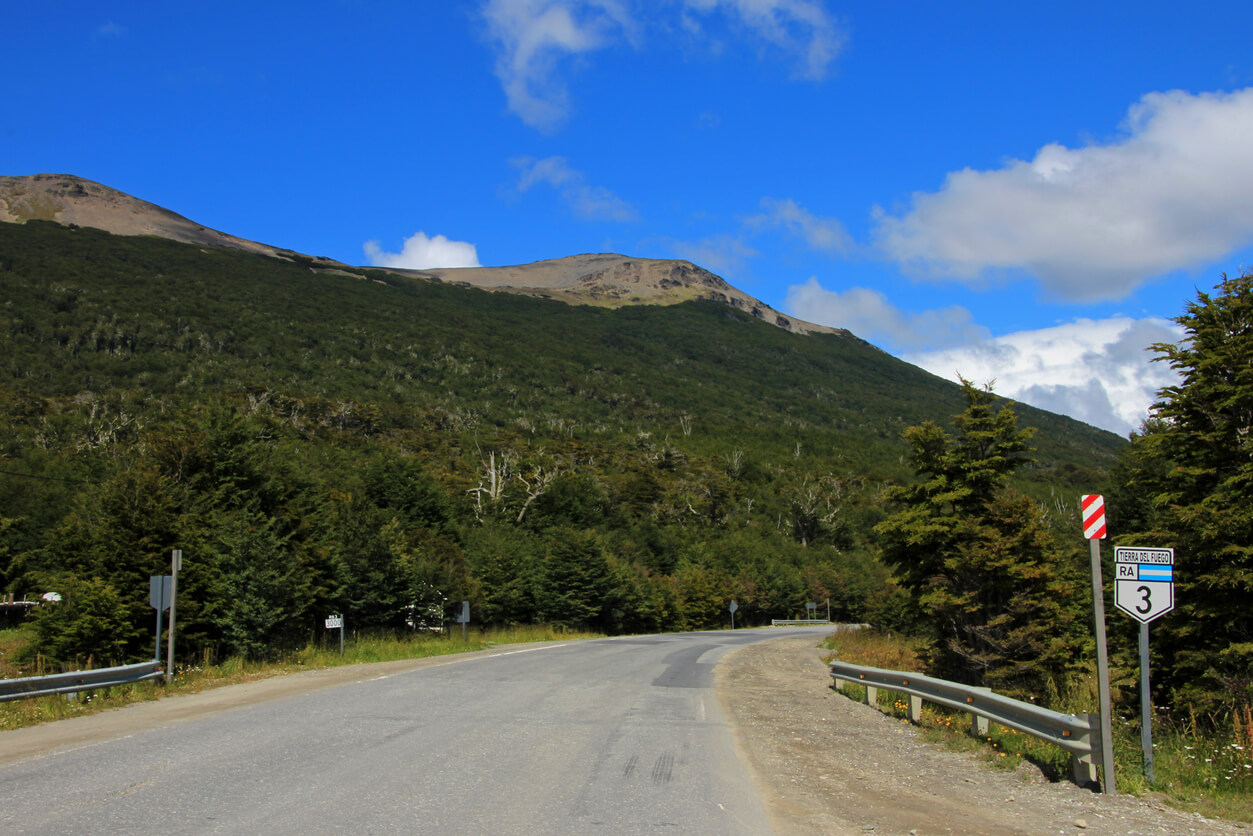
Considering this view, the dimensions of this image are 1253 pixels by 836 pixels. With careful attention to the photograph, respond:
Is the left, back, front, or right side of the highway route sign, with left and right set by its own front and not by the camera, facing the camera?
front

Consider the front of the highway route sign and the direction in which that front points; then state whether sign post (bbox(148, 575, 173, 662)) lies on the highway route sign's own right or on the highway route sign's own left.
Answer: on the highway route sign's own right

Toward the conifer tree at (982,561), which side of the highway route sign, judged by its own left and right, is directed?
back

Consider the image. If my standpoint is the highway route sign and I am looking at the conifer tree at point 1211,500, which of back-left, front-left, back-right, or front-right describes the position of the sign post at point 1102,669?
back-left

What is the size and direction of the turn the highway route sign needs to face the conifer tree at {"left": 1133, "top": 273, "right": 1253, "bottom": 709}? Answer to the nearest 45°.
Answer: approximately 180°

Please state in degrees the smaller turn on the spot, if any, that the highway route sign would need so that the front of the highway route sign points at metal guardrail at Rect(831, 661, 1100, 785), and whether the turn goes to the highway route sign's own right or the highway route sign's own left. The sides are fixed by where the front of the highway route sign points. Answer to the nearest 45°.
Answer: approximately 135° to the highway route sign's own right

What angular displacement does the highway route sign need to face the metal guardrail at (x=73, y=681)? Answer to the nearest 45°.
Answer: approximately 90° to its right
